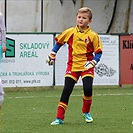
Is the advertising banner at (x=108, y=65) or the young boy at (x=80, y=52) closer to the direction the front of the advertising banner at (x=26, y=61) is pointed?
the young boy

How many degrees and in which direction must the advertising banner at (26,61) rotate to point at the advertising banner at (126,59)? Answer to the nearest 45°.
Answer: approximately 90° to its left

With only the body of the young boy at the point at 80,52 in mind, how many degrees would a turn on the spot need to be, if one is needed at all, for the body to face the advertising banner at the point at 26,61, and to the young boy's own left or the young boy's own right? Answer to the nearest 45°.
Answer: approximately 180°

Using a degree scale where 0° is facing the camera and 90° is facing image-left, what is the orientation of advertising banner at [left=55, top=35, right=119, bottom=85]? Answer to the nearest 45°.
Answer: approximately 0°

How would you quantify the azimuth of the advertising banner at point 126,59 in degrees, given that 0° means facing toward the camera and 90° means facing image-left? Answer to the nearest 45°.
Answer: approximately 0°

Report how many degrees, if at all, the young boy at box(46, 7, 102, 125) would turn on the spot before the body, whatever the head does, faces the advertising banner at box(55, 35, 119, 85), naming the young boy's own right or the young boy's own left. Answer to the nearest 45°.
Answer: approximately 180°

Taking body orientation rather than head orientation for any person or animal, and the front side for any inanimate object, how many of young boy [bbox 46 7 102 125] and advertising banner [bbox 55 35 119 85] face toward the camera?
2
